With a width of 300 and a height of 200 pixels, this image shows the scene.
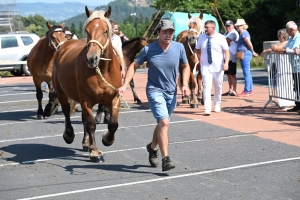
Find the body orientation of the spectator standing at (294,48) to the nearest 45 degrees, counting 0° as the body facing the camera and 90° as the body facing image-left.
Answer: approximately 90°

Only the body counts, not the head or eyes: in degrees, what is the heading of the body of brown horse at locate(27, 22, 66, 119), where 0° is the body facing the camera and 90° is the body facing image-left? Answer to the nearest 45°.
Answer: approximately 315°

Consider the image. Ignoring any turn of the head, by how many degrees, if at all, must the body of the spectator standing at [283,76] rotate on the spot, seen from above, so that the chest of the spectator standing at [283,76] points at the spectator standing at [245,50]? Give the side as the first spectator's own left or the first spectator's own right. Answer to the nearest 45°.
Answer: approximately 90° to the first spectator's own right

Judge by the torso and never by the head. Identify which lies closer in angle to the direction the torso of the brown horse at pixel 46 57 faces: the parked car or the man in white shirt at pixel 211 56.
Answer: the man in white shirt

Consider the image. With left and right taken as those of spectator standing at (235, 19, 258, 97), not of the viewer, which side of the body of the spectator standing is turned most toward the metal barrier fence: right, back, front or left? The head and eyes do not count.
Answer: left

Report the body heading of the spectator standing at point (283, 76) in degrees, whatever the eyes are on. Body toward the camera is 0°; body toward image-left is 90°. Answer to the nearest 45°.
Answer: approximately 90°

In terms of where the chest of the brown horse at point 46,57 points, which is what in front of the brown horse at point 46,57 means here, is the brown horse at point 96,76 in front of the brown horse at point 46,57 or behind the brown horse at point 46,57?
in front

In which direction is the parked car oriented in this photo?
to the viewer's left

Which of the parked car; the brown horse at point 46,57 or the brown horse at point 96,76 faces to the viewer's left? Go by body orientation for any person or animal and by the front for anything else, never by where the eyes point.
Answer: the parked car
